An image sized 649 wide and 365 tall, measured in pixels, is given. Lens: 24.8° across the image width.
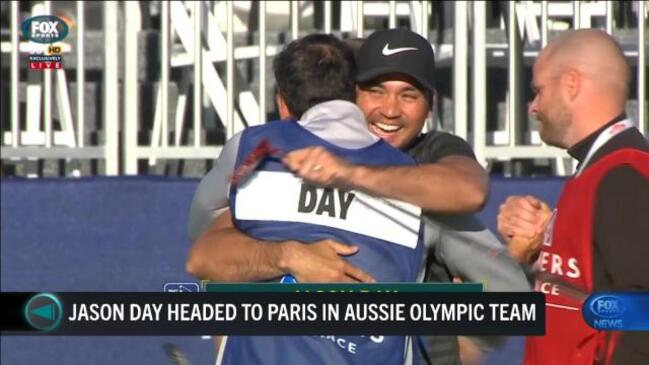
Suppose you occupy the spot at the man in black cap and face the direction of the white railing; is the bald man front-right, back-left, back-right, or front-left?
back-right

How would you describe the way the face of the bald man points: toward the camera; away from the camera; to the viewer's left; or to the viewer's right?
to the viewer's left

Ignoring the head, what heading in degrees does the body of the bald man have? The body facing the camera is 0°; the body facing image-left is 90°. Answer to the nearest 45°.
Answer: approximately 90°

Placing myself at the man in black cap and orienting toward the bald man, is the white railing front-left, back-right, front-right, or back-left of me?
back-left

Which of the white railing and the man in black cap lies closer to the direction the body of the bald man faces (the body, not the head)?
the man in black cap

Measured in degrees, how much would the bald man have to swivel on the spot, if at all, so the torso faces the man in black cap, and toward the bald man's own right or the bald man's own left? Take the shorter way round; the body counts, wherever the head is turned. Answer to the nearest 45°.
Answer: approximately 45° to the bald man's own right

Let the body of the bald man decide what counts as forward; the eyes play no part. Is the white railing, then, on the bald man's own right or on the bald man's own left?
on the bald man's own right
